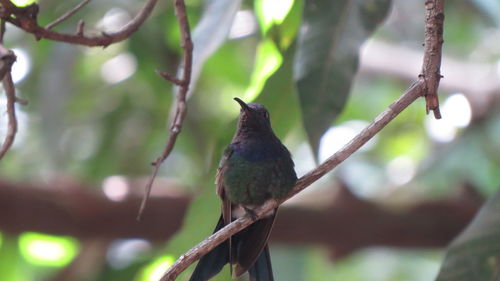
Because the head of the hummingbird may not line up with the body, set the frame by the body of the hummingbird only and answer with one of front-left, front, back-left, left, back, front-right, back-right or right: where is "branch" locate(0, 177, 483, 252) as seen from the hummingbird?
back

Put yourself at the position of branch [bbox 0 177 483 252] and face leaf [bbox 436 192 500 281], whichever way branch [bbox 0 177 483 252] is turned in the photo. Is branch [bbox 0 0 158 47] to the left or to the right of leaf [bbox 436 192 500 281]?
right

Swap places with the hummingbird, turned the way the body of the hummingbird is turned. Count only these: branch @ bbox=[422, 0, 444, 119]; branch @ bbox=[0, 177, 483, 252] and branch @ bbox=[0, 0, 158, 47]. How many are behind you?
1

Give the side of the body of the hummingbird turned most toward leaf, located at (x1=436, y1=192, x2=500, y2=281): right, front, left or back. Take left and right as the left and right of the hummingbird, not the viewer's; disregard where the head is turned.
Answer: left

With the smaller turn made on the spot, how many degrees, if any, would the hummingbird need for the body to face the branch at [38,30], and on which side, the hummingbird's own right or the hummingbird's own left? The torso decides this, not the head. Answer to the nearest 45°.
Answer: approximately 45° to the hummingbird's own right

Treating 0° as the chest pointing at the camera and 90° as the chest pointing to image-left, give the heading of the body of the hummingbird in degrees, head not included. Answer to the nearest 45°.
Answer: approximately 0°
